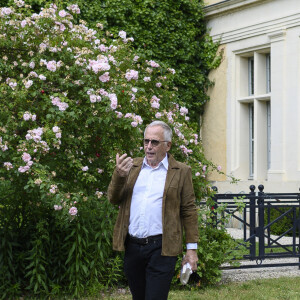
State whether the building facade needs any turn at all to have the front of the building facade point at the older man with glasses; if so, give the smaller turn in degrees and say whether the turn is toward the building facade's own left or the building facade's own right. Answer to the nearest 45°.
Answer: approximately 45° to the building facade's own left

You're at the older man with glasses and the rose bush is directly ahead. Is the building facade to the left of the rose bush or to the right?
right

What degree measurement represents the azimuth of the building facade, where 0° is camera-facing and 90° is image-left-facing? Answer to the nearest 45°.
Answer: approximately 45°
